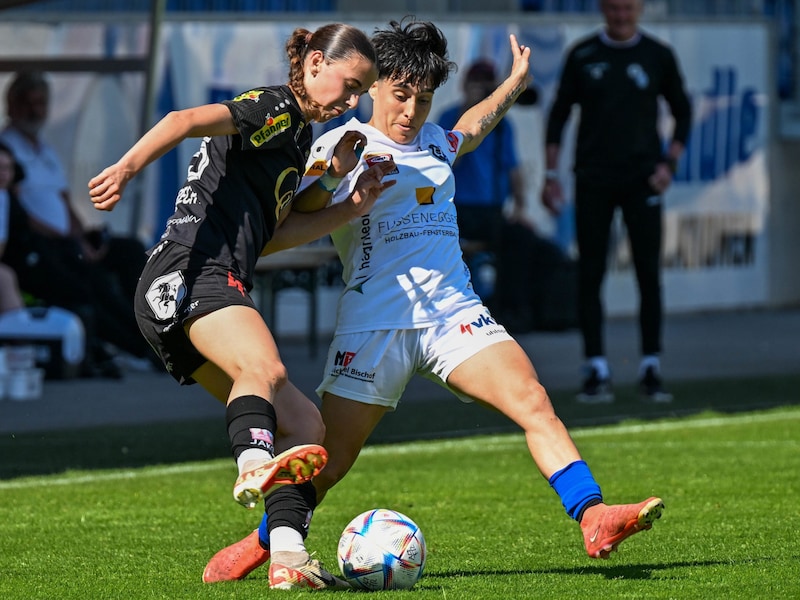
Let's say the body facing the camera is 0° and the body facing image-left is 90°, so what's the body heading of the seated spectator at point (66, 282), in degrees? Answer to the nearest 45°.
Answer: approximately 270°

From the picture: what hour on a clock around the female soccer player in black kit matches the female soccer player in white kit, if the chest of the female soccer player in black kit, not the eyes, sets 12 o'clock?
The female soccer player in white kit is roughly at 11 o'clock from the female soccer player in black kit.

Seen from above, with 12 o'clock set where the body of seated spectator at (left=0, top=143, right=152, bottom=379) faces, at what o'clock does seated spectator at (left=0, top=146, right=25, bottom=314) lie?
seated spectator at (left=0, top=146, right=25, bottom=314) is roughly at 5 o'clock from seated spectator at (left=0, top=143, right=152, bottom=379).

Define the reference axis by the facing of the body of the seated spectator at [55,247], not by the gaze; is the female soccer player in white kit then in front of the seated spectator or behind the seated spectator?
in front

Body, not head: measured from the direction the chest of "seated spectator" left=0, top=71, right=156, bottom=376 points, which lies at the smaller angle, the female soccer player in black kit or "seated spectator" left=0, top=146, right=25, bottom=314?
the female soccer player in black kit

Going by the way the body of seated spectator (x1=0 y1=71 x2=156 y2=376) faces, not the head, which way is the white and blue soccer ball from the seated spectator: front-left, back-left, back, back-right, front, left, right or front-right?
front-right

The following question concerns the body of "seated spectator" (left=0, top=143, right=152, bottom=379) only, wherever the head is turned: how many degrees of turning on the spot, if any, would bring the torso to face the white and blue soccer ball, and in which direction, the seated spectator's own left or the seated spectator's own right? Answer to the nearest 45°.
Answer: approximately 90° to the seated spectator's own right

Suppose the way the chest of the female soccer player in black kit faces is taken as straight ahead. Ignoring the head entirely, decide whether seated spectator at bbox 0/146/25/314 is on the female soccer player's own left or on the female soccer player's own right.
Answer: on the female soccer player's own left

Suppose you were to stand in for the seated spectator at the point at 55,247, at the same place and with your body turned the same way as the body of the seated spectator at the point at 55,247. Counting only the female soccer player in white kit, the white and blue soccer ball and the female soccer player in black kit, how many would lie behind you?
0

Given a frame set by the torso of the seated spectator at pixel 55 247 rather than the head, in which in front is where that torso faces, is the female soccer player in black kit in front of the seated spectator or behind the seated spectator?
in front

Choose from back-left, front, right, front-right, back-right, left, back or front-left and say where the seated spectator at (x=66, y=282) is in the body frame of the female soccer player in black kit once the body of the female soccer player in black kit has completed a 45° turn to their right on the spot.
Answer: back-left

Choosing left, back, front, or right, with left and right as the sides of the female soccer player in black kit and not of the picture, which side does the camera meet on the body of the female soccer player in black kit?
right

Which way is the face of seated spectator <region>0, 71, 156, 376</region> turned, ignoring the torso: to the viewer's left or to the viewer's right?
to the viewer's right

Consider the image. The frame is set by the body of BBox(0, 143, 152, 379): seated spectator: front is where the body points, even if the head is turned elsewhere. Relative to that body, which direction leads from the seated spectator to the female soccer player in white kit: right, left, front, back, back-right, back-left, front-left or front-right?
right

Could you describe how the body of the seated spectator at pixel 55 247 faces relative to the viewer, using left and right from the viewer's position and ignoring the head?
facing the viewer and to the right of the viewer
